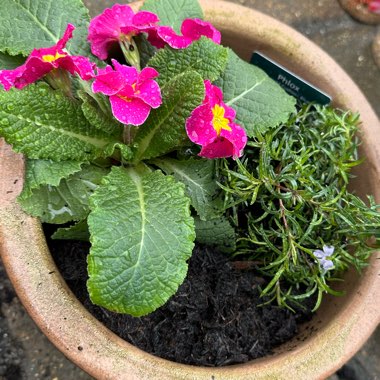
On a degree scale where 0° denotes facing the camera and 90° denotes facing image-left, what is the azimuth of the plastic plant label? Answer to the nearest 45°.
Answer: approximately 45°
